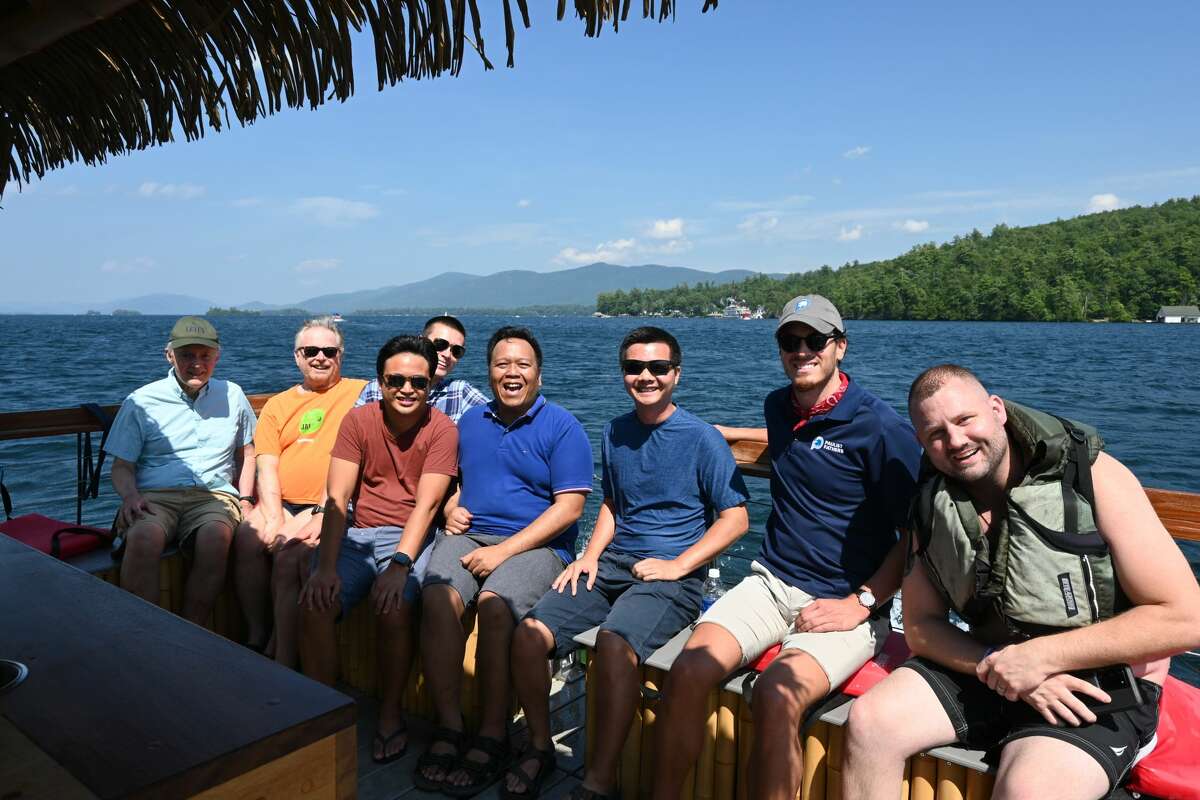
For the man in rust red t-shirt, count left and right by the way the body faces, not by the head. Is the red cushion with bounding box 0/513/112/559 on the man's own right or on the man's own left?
on the man's own right

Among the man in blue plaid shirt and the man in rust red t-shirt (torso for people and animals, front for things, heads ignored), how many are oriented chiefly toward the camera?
2

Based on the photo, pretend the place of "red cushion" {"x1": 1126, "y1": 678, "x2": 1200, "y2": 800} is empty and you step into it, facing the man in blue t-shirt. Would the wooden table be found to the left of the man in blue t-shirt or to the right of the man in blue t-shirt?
left

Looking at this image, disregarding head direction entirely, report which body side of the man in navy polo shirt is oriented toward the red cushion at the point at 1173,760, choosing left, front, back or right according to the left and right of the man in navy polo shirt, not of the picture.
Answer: left

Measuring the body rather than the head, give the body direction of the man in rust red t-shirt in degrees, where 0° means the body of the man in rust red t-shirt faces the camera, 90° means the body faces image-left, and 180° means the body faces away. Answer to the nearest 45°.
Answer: approximately 0°
